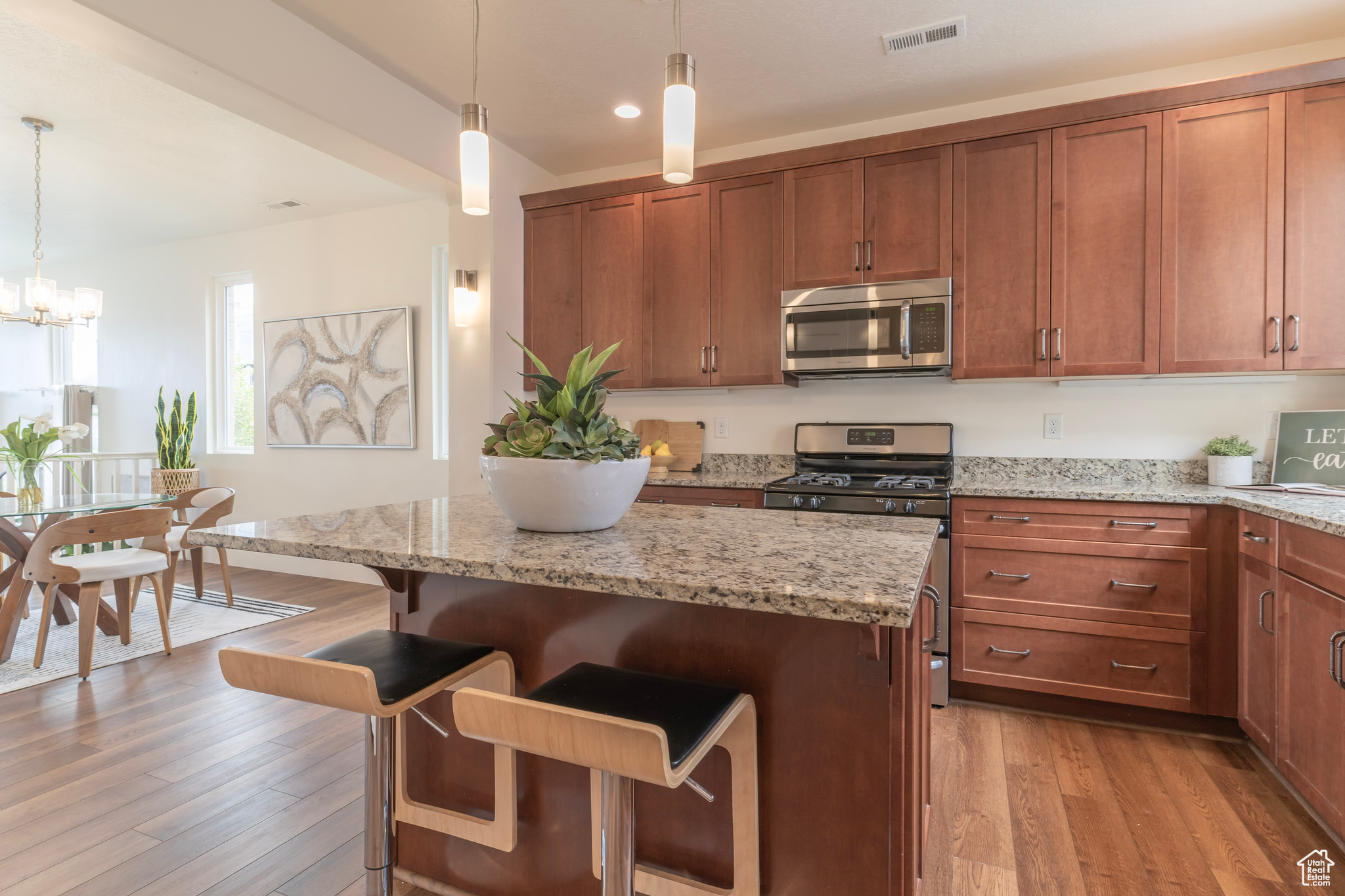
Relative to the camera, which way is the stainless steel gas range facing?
toward the camera

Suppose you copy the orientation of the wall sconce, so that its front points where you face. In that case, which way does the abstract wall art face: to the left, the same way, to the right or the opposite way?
the same way

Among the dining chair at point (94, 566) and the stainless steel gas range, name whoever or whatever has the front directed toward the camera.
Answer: the stainless steel gas range

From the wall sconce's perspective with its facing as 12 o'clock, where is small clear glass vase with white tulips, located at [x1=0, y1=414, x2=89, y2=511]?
The small clear glass vase with white tulips is roughly at 2 o'clock from the wall sconce.

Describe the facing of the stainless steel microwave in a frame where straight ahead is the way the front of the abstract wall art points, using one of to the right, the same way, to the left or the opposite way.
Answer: the same way

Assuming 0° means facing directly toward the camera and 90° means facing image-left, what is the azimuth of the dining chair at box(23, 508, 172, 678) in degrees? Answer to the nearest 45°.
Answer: approximately 135°

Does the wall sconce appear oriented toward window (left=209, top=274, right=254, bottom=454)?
no

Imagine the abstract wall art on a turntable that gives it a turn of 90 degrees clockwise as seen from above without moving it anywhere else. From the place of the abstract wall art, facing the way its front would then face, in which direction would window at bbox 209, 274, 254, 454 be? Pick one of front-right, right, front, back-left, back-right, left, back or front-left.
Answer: front

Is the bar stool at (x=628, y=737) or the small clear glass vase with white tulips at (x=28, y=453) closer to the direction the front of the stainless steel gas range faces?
the bar stool

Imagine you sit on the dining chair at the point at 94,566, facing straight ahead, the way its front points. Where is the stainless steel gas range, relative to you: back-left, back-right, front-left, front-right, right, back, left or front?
back

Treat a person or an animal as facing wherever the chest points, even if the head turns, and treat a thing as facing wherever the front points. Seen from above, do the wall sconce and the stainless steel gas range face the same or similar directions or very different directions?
same or similar directions

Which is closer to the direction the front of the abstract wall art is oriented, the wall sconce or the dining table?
the dining table

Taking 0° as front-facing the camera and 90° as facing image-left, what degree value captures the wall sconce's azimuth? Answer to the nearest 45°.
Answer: approximately 45°

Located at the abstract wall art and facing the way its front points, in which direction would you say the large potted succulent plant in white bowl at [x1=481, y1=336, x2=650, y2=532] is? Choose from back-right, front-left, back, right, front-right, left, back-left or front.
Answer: front-left

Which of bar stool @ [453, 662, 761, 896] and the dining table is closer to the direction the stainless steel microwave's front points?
the bar stool

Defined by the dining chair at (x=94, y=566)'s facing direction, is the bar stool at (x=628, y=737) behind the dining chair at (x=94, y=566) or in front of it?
behind
